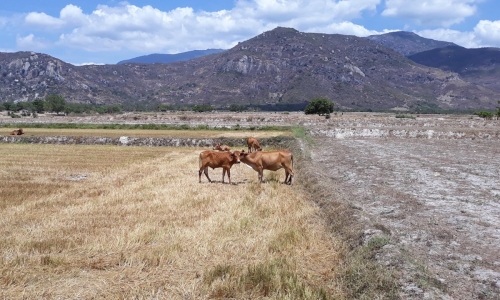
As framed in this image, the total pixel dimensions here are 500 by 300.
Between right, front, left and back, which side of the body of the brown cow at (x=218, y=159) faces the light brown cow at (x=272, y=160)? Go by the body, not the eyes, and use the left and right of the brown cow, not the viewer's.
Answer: front

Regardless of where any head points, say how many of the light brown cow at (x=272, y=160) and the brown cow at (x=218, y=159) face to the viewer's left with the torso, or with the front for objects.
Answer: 1

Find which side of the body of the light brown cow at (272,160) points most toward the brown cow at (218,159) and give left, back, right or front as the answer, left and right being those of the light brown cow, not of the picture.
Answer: front

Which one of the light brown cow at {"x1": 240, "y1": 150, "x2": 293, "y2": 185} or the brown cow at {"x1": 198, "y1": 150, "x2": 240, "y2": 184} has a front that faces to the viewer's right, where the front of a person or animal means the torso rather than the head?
the brown cow

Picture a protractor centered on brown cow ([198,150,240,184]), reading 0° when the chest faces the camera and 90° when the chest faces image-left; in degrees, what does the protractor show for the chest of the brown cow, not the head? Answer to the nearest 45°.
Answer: approximately 270°

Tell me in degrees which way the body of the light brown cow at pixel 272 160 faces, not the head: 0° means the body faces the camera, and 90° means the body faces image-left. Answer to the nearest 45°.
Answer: approximately 90°

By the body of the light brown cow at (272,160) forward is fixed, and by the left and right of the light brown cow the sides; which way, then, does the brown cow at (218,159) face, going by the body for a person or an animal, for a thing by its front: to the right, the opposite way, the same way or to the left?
the opposite way
